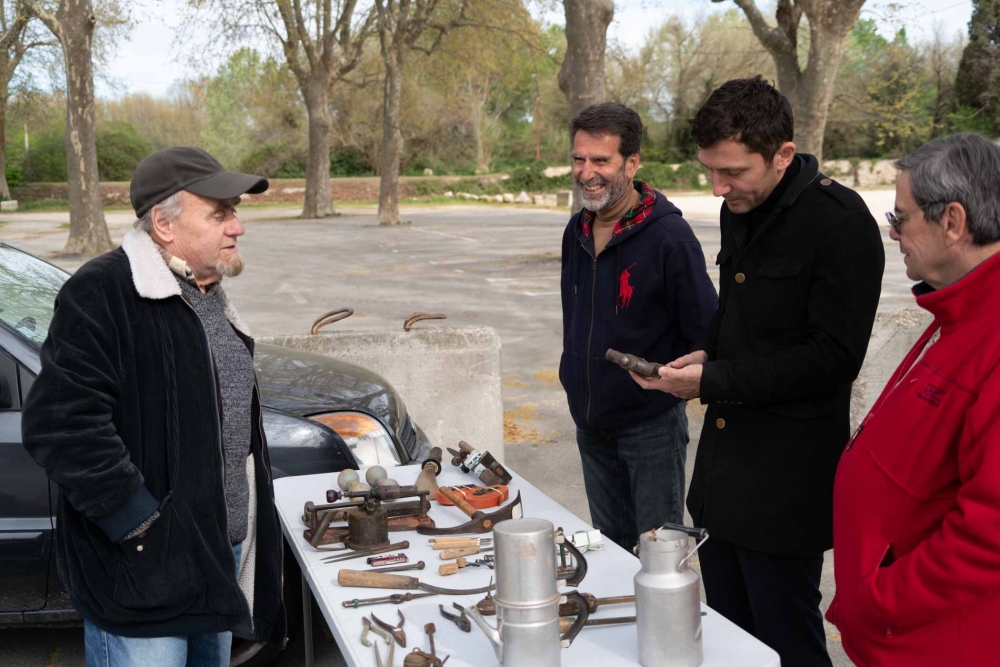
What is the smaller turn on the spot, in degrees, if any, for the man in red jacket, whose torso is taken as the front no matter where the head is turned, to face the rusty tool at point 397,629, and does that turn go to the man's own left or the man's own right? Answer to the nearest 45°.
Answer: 0° — they already face it

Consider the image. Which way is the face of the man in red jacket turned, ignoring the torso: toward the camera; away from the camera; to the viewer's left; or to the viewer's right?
to the viewer's left

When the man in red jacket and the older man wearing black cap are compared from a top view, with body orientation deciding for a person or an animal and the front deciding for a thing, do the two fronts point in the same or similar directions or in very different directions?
very different directions

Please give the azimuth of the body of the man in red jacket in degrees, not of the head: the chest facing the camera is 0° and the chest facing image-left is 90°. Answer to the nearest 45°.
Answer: approximately 90°

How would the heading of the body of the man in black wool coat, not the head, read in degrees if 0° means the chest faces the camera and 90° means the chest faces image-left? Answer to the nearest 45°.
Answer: approximately 45°
